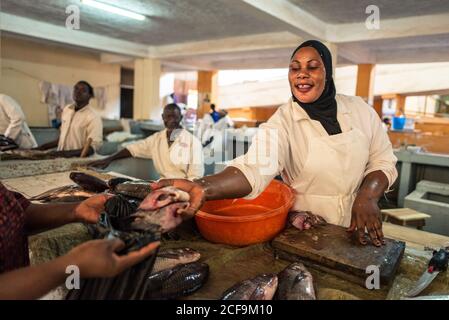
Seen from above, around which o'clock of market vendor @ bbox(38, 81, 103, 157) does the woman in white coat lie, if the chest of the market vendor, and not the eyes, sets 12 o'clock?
The woman in white coat is roughly at 10 o'clock from the market vendor.

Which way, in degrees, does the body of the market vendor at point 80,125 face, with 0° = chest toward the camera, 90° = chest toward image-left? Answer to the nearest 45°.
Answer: approximately 45°

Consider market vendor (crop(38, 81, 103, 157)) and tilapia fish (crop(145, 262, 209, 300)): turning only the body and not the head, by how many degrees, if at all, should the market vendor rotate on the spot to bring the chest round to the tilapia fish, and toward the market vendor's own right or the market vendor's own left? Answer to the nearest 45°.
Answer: approximately 45° to the market vendor's own left

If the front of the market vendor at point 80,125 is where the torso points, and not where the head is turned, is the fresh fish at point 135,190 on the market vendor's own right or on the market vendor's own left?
on the market vendor's own left

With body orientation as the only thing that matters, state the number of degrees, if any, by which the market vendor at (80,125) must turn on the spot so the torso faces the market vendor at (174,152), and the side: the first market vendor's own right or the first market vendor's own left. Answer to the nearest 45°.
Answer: approximately 90° to the first market vendor's own left

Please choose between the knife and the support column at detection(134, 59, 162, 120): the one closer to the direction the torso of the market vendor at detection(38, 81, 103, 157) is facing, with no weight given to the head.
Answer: the knife

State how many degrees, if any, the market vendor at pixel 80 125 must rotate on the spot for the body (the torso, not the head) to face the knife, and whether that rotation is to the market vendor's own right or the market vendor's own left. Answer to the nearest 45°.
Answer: approximately 45° to the market vendor's own left

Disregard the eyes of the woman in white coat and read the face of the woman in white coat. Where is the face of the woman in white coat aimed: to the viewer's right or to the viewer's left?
to the viewer's left

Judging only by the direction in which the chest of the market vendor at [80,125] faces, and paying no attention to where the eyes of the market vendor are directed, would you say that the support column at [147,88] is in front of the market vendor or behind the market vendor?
behind

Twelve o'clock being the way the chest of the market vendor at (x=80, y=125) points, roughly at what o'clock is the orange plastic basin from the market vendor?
The orange plastic basin is roughly at 10 o'clock from the market vendor.
